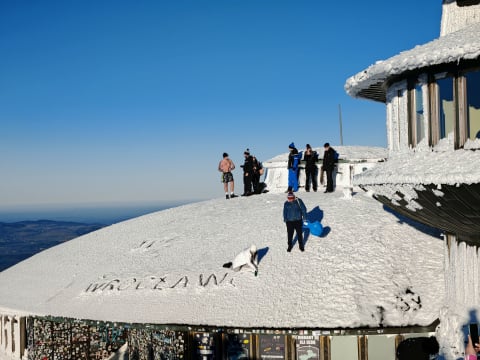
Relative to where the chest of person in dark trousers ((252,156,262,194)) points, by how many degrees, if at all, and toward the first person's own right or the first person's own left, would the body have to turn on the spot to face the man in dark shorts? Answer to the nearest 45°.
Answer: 0° — they already face them

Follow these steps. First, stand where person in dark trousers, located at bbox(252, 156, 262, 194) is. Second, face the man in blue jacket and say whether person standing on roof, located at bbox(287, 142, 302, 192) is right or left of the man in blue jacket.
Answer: left

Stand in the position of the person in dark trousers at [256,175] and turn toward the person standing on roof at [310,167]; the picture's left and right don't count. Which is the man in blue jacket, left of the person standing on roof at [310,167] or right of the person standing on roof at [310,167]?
right

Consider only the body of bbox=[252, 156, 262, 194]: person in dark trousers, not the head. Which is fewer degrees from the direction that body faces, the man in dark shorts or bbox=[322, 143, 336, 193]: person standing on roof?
the man in dark shorts

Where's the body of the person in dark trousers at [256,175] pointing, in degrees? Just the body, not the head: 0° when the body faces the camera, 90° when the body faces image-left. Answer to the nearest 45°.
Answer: approximately 45°

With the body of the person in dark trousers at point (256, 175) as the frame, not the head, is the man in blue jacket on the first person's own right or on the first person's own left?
on the first person's own left

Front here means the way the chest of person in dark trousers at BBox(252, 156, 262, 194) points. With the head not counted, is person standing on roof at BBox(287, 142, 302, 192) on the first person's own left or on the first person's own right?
on the first person's own left

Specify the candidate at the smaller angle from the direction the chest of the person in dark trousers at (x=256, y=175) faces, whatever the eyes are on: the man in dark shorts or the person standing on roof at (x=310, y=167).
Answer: the man in dark shorts

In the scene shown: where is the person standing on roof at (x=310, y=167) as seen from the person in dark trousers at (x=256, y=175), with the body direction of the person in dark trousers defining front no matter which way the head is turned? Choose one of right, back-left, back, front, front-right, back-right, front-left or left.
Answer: back
